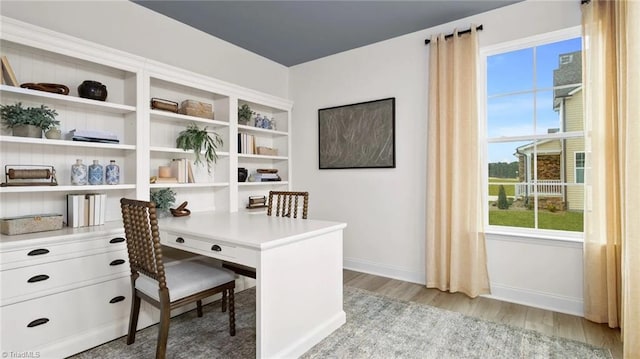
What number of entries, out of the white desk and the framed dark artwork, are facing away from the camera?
0

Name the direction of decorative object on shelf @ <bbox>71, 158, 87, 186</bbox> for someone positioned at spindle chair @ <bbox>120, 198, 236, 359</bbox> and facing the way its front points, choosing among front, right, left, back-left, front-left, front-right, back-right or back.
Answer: left

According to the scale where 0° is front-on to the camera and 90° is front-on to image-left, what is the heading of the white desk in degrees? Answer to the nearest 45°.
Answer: approximately 45°

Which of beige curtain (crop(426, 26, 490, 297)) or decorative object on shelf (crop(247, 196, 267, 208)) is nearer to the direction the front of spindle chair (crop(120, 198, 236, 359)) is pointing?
the decorative object on shelf

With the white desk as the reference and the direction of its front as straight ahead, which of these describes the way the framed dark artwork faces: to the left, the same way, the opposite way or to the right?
the same way

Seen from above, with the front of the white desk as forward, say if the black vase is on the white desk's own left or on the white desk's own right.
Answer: on the white desk's own right

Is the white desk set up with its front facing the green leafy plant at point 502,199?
no

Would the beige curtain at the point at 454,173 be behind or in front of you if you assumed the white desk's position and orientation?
behind

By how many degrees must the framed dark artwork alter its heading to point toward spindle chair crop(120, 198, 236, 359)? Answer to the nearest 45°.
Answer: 0° — it already faces it

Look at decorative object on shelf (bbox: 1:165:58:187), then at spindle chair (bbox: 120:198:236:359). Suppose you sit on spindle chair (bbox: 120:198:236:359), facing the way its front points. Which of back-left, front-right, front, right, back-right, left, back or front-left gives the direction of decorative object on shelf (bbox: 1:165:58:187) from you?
left

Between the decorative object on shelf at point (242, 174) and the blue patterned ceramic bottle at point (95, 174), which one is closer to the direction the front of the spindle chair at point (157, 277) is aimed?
the decorative object on shelf

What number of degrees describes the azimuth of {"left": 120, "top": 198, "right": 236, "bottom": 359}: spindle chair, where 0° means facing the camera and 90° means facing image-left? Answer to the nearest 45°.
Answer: approximately 225°

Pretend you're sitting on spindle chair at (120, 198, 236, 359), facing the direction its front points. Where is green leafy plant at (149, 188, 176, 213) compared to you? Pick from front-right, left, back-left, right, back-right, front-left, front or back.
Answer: front-left

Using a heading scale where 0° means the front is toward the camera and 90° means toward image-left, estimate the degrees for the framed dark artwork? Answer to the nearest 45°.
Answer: approximately 45°

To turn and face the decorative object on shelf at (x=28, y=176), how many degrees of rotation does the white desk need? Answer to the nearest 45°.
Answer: approximately 45° to its right
